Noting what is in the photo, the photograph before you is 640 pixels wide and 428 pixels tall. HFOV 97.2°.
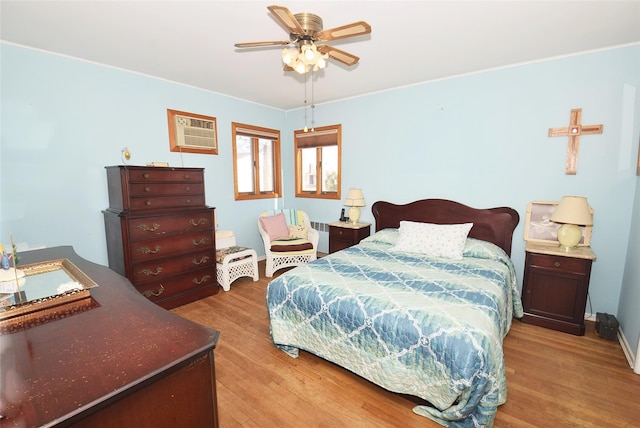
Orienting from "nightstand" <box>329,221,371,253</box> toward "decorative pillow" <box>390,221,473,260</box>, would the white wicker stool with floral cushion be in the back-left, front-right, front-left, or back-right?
back-right

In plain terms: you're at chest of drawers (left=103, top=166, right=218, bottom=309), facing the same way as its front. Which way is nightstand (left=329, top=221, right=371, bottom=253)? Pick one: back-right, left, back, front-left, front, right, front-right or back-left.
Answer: front-left

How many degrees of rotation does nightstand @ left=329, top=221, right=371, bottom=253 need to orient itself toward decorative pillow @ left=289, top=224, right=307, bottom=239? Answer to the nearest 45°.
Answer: approximately 45° to its right

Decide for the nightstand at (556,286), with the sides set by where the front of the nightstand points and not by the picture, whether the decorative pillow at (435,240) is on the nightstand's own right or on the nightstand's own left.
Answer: on the nightstand's own right

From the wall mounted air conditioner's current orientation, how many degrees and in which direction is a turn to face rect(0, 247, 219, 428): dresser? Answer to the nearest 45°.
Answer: approximately 45° to its right

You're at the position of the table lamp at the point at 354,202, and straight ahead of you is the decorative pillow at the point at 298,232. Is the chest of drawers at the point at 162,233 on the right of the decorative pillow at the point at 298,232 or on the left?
left

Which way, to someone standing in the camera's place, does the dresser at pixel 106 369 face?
facing away from the viewer and to the right of the viewer

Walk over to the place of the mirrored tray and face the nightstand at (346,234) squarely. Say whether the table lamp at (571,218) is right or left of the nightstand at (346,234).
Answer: right

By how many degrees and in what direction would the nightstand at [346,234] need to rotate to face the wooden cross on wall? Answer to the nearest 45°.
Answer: approximately 135° to its left

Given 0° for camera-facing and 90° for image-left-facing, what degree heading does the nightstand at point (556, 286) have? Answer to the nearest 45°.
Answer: approximately 0°

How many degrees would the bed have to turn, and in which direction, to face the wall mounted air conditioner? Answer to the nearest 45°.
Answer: approximately 90° to its right
